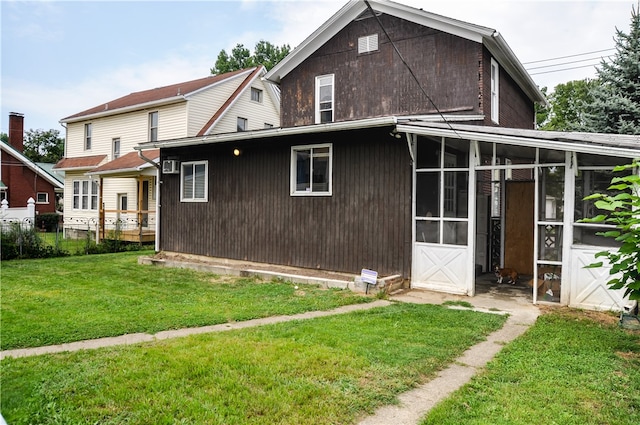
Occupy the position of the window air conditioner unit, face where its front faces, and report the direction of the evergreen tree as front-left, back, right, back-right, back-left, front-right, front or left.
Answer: back-left

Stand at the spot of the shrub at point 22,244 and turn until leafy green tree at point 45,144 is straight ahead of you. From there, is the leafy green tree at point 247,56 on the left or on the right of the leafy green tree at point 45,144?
right

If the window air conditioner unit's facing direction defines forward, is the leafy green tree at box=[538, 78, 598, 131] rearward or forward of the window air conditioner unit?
rearward

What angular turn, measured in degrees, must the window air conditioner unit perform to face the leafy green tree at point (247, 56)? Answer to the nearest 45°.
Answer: approximately 135° to its right

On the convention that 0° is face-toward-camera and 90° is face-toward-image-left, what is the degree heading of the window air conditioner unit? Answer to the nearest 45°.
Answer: approximately 45°

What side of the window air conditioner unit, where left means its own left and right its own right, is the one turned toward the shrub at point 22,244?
right

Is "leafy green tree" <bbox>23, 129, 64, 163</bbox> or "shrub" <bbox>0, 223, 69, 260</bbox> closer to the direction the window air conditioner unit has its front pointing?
the shrub

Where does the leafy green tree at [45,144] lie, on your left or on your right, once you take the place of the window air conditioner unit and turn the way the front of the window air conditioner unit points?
on your right

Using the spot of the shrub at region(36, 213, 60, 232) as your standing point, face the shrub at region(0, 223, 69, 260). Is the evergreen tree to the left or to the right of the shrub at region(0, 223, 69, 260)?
left

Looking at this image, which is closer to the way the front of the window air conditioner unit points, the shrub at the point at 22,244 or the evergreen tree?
the shrub

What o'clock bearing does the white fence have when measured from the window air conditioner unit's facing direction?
The white fence is roughly at 3 o'clock from the window air conditioner unit.

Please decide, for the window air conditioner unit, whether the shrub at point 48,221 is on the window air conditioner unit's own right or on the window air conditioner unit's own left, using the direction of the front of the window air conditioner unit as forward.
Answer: on the window air conditioner unit's own right

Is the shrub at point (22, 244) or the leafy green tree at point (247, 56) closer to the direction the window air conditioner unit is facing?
the shrub
